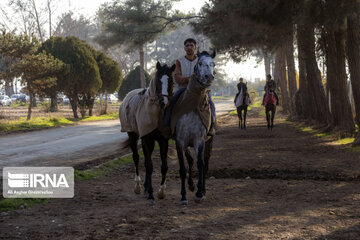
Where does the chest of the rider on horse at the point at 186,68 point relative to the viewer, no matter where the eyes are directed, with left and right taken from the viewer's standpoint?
facing the viewer

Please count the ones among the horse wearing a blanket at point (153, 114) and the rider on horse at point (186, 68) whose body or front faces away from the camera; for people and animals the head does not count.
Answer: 0
